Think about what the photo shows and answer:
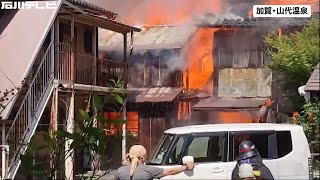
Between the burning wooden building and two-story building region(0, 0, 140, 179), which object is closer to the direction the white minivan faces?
the two-story building

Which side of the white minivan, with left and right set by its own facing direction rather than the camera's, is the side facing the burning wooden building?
right

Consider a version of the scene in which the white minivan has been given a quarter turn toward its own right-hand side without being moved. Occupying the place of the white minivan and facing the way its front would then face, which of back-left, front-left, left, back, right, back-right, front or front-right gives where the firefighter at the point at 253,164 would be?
back

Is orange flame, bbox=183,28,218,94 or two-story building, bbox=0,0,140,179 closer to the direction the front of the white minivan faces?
the two-story building

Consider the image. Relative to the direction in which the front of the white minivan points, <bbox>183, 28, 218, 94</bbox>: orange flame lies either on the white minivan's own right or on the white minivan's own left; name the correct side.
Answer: on the white minivan's own right

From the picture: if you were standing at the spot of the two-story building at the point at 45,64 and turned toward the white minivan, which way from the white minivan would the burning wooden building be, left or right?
left
